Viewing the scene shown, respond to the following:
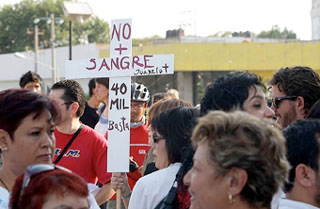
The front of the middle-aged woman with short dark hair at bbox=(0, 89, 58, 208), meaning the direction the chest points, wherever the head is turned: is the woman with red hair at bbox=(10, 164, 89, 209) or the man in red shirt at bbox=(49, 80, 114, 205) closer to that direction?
the woman with red hair

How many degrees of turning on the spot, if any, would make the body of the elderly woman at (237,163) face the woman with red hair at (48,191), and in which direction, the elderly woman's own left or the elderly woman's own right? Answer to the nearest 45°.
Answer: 0° — they already face them

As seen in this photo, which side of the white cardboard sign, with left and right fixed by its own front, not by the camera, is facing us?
front

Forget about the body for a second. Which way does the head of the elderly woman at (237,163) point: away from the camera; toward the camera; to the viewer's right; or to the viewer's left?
to the viewer's left

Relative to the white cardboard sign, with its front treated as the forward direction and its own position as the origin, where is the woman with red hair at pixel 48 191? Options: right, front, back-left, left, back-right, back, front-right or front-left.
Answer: front

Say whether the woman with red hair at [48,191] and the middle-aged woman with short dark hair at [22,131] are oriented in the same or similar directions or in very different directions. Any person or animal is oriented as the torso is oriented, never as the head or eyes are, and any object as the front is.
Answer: same or similar directions

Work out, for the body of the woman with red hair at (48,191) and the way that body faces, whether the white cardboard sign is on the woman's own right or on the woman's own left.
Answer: on the woman's own left

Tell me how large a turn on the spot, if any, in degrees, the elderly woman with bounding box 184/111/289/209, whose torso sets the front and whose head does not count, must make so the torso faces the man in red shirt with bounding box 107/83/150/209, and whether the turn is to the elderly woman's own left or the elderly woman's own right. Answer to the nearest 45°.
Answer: approximately 90° to the elderly woman's own right

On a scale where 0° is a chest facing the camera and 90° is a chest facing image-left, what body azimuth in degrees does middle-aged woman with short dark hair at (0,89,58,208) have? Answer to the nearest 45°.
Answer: approximately 315°

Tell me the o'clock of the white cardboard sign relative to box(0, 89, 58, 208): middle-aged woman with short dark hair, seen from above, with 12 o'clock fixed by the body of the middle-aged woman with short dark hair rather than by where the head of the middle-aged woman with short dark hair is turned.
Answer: The white cardboard sign is roughly at 8 o'clock from the middle-aged woman with short dark hair.
